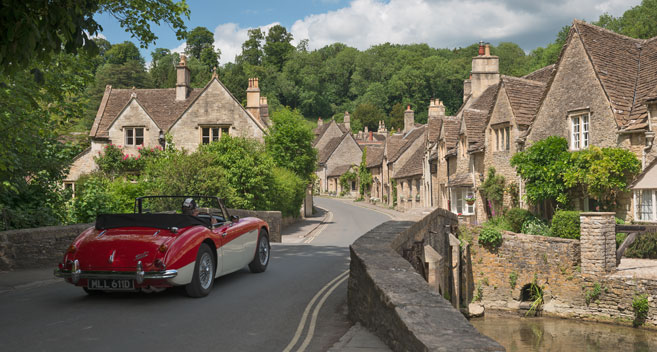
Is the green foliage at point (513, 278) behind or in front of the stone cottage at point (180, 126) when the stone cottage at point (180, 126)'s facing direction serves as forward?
in front

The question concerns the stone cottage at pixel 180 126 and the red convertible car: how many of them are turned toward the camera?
1

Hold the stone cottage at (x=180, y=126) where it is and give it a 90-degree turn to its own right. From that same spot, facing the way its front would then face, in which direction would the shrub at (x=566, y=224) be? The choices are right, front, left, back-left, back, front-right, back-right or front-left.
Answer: back-left

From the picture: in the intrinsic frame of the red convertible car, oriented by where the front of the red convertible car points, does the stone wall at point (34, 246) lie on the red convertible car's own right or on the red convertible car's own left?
on the red convertible car's own left

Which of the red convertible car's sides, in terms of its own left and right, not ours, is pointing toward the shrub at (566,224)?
front

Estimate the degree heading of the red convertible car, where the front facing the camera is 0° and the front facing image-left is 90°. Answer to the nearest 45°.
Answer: approximately 225°

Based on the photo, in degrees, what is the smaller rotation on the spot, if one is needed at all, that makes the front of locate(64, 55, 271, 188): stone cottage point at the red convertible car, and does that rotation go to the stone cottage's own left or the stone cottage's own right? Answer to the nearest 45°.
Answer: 0° — it already faces it

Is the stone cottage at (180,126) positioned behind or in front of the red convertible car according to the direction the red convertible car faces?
in front

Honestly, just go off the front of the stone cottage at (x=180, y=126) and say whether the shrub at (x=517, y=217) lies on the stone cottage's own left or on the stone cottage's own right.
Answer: on the stone cottage's own left

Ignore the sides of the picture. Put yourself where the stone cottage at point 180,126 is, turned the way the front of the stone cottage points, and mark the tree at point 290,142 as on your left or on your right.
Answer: on your left

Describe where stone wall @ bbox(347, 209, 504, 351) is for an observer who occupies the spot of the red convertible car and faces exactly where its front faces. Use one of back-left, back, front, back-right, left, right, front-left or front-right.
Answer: right

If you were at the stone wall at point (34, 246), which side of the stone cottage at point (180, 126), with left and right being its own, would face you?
front

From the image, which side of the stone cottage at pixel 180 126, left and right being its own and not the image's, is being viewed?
front
